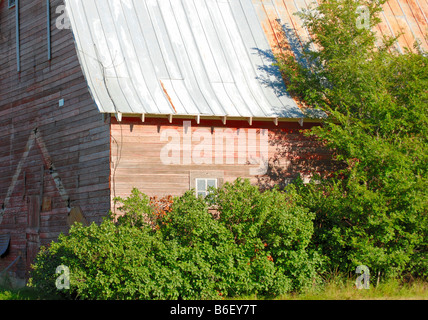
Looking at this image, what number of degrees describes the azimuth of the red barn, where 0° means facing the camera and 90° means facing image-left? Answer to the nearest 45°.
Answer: approximately 45°
